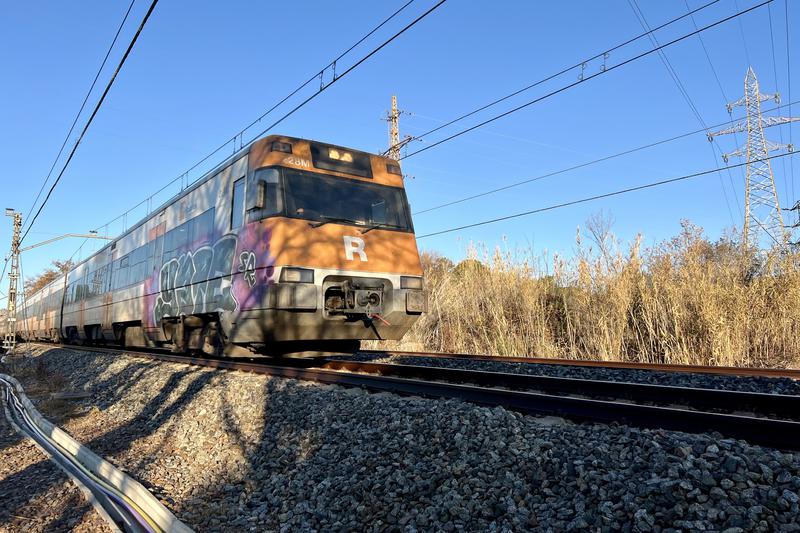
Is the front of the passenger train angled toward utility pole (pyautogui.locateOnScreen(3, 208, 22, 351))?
no

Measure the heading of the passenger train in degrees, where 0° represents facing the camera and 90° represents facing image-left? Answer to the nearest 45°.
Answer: approximately 315°
